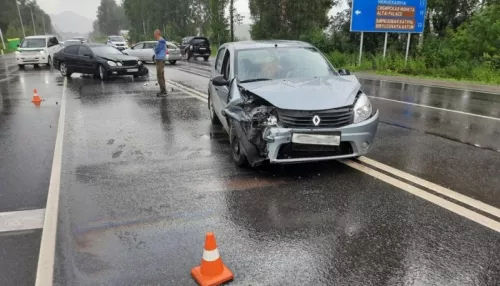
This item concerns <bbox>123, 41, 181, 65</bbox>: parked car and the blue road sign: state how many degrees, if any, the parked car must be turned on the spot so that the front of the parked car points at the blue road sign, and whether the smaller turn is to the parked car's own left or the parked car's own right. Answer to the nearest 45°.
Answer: approximately 180°

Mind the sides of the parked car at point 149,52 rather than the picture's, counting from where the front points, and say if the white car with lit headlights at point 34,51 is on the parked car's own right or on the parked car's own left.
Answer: on the parked car's own left

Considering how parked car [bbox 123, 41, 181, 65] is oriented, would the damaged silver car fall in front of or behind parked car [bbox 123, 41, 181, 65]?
behind

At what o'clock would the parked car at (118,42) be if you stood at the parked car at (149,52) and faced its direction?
the parked car at (118,42) is roughly at 1 o'clock from the parked car at (149,52).

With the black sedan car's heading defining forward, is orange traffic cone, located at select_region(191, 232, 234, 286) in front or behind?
in front

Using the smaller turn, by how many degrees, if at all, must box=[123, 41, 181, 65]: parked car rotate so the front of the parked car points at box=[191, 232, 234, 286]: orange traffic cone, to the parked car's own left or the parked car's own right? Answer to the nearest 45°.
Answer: approximately 135° to the parked car's own left

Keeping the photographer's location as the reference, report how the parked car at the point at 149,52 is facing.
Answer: facing away from the viewer and to the left of the viewer

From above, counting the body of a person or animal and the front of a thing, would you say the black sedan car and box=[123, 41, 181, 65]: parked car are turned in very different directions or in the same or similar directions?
very different directions

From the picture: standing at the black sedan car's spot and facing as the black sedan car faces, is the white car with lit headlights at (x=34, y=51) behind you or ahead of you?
behind

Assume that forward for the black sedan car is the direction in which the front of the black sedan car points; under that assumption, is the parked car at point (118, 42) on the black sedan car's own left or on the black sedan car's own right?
on the black sedan car's own left
